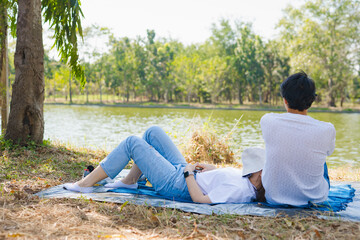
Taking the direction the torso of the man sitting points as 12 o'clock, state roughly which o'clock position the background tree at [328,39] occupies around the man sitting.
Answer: The background tree is roughly at 12 o'clock from the man sitting.

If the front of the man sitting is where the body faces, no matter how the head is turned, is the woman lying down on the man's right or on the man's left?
on the man's left

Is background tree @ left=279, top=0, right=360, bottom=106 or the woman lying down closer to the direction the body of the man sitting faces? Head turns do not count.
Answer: the background tree

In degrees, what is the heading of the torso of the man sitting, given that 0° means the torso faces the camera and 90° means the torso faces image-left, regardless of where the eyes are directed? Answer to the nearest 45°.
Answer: approximately 180°
